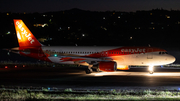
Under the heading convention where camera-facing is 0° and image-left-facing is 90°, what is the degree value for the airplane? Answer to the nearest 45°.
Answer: approximately 270°
